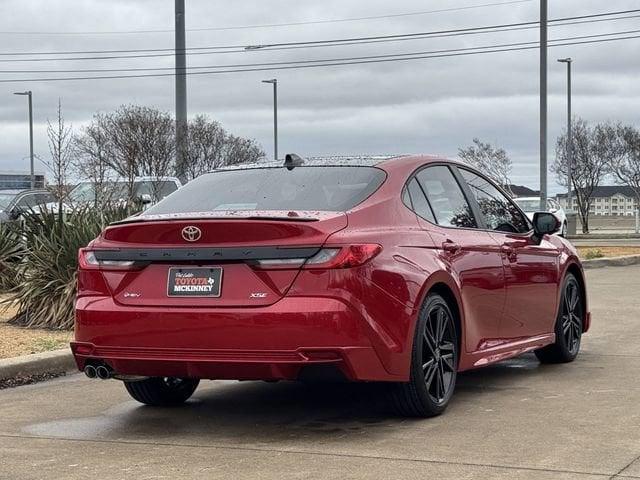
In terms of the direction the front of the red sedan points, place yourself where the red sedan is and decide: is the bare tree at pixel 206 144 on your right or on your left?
on your left

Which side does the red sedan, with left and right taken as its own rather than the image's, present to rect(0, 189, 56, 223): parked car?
left

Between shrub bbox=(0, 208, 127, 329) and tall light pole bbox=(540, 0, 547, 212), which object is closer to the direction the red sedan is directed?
the tall light pole

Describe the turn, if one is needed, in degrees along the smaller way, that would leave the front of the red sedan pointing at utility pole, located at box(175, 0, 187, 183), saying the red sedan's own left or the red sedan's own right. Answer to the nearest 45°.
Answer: approximately 45° to the red sedan's own left

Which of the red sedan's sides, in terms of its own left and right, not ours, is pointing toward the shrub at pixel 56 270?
left

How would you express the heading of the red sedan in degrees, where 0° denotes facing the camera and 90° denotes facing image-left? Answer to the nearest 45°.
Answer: approximately 225°

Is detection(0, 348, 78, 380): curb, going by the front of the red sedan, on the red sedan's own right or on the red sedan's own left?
on the red sedan's own left

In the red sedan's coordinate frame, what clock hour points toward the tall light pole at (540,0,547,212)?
The tall light pole is roughly at 11 o'clock from the red sedan.

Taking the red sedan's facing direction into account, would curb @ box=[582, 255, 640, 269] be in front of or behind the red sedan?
in front
